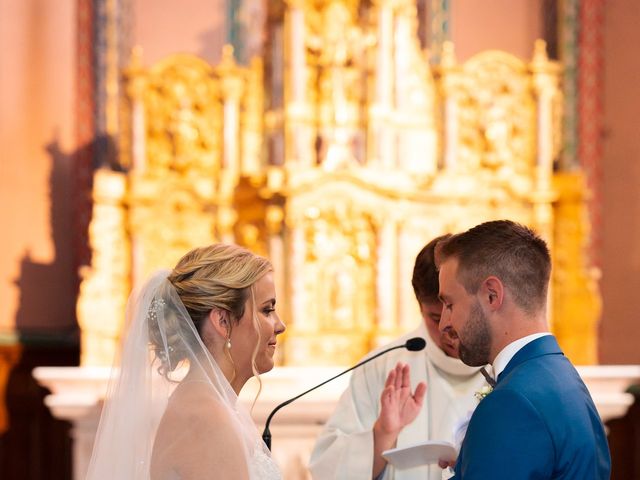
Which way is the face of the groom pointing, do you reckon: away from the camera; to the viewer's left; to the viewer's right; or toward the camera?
to the viewer's left

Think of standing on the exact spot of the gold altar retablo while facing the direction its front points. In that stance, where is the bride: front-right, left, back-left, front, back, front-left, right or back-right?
front

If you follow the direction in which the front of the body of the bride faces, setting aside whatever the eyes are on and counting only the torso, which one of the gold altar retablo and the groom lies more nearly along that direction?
the groom

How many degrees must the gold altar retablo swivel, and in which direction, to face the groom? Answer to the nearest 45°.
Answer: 0° — it already faces them

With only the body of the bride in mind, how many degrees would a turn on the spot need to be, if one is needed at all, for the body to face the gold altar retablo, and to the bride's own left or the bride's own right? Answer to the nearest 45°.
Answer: approximately 90° to the bride's own left

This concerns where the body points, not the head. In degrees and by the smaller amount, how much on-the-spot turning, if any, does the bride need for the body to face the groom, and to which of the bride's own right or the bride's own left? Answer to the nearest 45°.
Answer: approximately 45° to the bride's own right

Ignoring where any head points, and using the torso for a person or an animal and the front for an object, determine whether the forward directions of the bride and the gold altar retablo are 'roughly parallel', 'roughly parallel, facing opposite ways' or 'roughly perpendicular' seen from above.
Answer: roughly perpendicular

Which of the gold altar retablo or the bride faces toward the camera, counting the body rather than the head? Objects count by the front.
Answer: the gold altar retablo

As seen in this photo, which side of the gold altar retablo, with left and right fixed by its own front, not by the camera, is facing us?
front

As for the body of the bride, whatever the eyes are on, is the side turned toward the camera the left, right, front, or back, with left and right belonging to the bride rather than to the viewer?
right

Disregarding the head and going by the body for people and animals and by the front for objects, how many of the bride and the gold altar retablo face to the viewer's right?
1

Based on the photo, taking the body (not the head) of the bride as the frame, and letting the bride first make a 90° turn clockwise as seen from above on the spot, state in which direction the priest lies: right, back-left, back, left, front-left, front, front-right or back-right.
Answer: back-left

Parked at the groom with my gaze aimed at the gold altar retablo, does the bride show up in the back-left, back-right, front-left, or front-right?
front-left

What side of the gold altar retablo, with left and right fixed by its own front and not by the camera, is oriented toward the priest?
front

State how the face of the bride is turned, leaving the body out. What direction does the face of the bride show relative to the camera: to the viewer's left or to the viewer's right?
to the viewer's right
